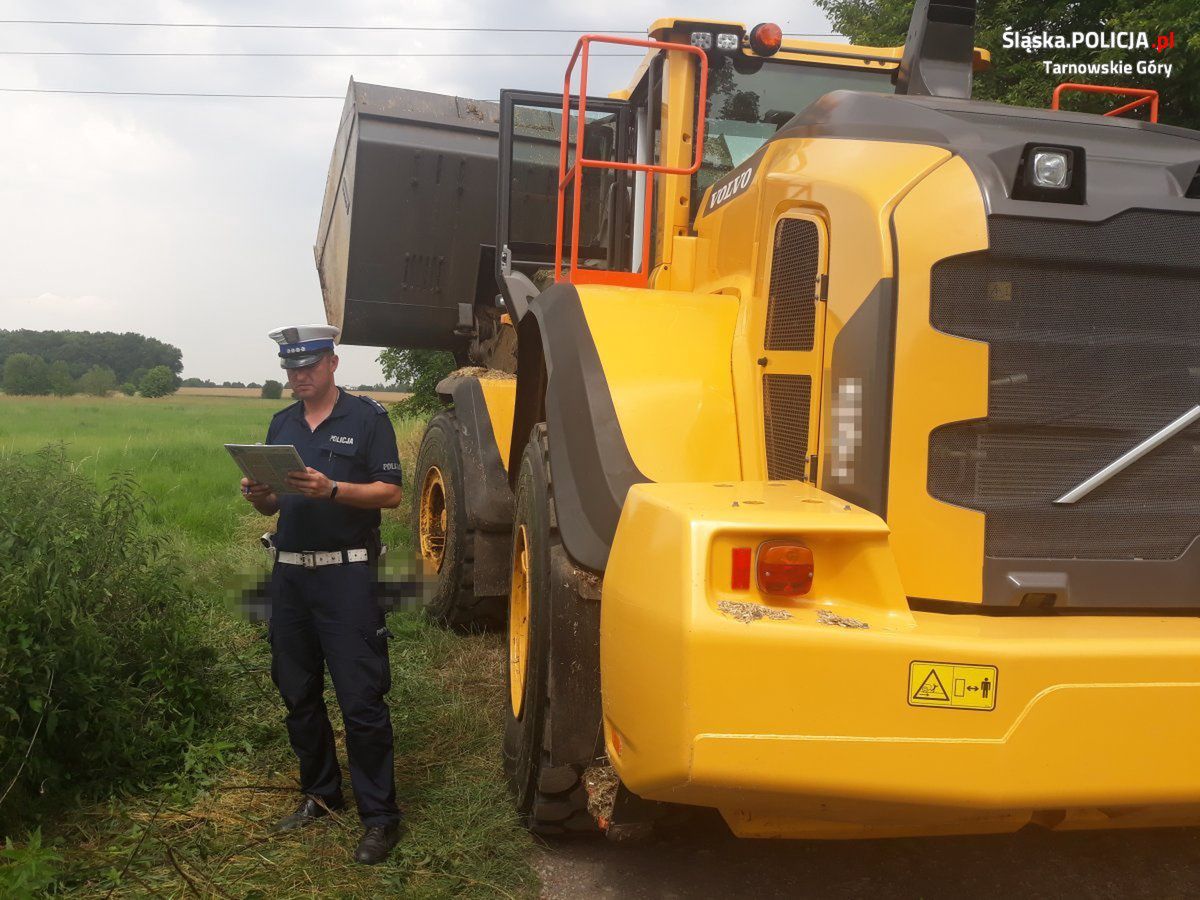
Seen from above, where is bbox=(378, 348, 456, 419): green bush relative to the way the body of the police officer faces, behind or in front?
behind

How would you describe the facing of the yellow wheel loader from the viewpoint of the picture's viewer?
facing away from the viewer and to the left of the viewer

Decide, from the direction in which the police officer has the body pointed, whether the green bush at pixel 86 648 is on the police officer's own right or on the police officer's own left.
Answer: on the police officer's own right

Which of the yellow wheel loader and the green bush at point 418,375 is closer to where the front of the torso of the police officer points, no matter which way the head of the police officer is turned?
the yellow wheel loader

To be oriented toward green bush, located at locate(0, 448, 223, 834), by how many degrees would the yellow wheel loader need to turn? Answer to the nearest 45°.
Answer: approximately 45° to its left

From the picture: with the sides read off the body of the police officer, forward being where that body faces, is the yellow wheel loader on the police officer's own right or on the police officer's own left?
on the police officer's own left
